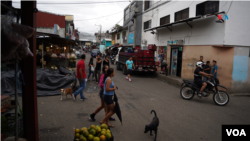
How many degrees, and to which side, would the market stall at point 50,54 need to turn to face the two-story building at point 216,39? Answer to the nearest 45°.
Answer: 0° — it already faces it

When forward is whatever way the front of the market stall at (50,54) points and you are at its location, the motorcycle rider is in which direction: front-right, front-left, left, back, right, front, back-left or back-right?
front

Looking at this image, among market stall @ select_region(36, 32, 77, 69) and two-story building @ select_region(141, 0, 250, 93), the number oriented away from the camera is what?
0

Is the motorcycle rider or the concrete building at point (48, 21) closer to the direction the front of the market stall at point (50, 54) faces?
the motorcycle rider

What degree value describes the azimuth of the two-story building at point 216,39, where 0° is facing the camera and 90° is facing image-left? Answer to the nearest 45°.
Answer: approximately 45°

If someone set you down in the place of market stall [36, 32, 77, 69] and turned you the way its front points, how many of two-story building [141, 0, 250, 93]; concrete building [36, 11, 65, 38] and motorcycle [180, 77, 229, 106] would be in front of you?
2

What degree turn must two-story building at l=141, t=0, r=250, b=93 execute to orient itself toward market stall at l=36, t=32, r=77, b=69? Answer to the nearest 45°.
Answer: approximately 45° to its right

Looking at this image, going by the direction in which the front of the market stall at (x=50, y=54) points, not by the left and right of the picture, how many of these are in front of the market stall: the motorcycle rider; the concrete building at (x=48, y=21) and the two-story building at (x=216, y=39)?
2
